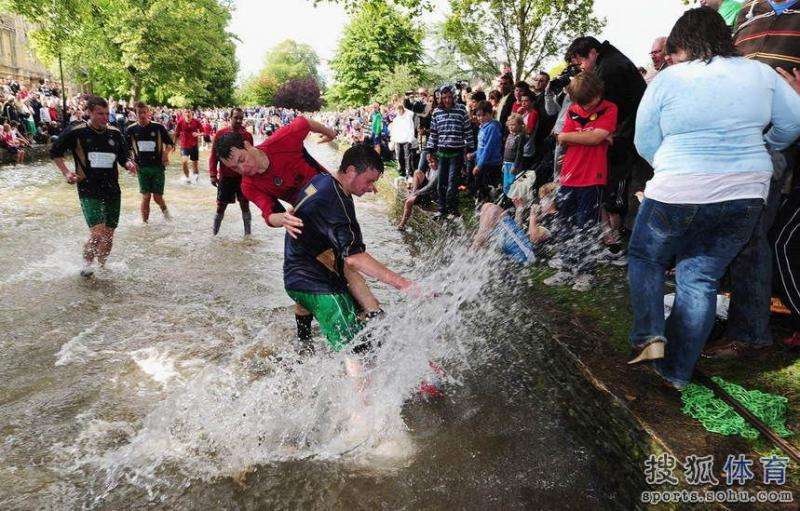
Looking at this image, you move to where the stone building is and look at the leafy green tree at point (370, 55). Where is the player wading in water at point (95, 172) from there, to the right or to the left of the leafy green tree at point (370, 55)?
right

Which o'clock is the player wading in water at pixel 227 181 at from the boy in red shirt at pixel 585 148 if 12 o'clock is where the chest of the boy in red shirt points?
The player wading in water is roughly at 2 o'clock from the boy in red shirt.

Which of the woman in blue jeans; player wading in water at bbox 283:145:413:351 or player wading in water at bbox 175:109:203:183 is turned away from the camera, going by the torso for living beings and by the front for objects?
the woman in blue jeans

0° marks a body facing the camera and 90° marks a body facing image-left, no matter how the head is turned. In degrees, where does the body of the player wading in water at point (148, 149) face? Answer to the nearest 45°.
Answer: approximately 0°

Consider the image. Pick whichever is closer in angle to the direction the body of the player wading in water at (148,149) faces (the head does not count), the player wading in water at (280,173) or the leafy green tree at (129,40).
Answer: the player wading in water

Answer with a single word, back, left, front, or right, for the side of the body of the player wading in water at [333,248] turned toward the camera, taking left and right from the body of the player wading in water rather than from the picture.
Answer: right

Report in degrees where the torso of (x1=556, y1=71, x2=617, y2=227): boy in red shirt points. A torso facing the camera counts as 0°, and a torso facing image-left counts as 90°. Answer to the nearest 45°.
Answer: approximately 45°

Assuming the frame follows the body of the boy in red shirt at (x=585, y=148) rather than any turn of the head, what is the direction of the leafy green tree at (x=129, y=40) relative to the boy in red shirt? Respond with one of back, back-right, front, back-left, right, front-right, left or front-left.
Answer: right

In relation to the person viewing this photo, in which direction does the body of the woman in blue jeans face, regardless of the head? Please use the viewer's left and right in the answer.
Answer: facing away from the viewer

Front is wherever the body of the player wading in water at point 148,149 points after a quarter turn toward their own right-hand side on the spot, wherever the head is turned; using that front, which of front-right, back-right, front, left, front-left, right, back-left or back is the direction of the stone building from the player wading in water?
right

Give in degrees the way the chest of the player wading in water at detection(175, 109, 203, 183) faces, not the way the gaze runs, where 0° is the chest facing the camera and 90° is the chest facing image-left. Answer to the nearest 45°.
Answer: approximately 0°

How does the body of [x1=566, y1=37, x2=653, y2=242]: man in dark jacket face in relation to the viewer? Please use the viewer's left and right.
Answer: facing to the left of the viewer

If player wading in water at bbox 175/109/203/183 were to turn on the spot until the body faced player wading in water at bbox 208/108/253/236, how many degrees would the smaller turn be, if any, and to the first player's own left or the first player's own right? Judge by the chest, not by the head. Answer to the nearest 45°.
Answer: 0° — they already face them
